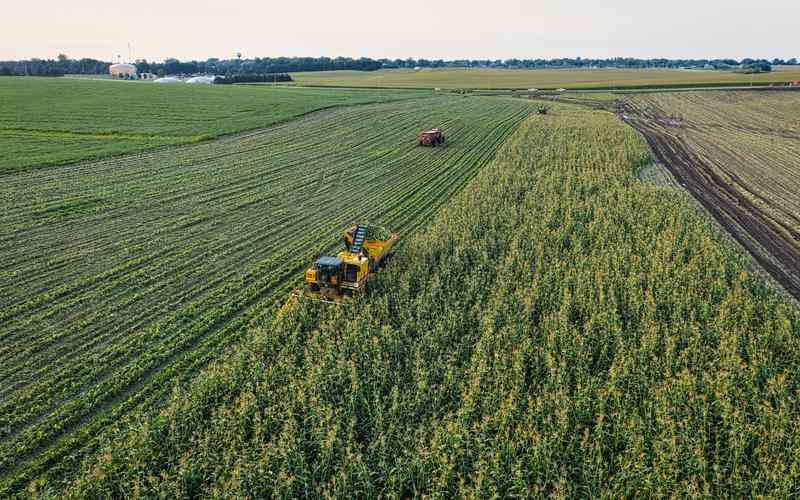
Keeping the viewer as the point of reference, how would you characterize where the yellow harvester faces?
facing the viewer and to the left of the viewer
